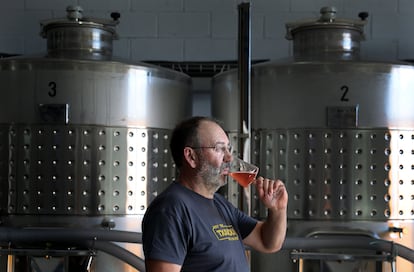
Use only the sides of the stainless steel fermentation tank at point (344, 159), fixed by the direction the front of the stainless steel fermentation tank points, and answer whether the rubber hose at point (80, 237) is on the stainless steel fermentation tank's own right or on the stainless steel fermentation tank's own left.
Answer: on the stainless steel fermentation tank's own right

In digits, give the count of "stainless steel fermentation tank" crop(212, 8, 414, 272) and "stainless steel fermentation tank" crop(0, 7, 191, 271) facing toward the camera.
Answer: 2

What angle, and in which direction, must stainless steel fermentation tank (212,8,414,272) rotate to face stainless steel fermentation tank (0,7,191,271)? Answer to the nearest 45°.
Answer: approximately 90° to its right

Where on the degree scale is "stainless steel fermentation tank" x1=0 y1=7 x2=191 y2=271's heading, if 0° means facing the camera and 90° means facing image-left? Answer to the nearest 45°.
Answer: approximately 0°

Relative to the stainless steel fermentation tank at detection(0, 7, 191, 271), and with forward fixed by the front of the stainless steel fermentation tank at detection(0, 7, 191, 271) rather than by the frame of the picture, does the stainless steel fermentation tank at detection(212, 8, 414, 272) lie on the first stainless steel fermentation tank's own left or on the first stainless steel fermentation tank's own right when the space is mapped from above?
on the first stainless steel fermentation tank's own left
